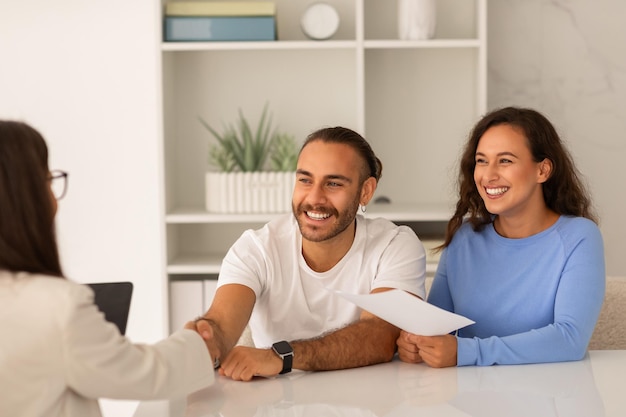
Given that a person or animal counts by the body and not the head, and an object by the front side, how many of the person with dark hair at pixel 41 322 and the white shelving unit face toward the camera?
1

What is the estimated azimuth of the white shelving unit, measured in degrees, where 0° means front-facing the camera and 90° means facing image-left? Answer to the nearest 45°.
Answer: approximately 0°

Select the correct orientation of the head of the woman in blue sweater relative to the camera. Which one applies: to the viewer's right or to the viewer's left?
to the viewer's left

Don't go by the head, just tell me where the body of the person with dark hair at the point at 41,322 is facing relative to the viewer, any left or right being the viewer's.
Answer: facing away from the viewer and to the right of the viewer

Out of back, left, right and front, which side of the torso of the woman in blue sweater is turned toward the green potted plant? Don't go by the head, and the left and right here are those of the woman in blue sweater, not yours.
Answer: right
